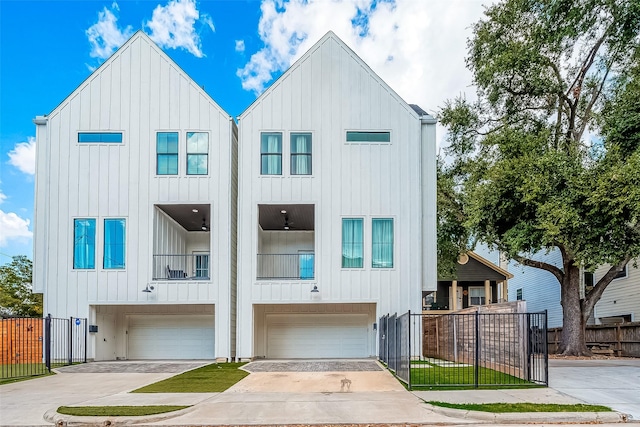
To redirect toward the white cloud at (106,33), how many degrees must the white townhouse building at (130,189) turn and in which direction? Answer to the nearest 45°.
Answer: approximately 180°

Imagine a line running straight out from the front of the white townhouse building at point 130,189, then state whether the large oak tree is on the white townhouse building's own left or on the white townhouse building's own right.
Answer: on the white townhouse building's own left

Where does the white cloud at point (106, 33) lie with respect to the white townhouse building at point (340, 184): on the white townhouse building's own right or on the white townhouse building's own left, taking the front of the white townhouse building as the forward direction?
on the white townhouse building's own right

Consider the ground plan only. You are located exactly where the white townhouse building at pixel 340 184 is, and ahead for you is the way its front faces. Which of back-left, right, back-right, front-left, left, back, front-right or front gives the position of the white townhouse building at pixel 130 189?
right

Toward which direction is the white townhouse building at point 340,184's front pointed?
toward the camera

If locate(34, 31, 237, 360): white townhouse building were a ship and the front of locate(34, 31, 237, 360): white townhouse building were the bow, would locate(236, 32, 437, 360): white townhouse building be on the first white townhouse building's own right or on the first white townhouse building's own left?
on the first white townhouse building's own left

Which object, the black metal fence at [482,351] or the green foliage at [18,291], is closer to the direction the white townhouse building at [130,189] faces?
the black metal fence

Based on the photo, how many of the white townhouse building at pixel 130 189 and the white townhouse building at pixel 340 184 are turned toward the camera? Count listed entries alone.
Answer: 2

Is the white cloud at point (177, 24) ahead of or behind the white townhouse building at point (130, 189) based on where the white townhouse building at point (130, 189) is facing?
behind

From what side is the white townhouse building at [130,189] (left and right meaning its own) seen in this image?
front
